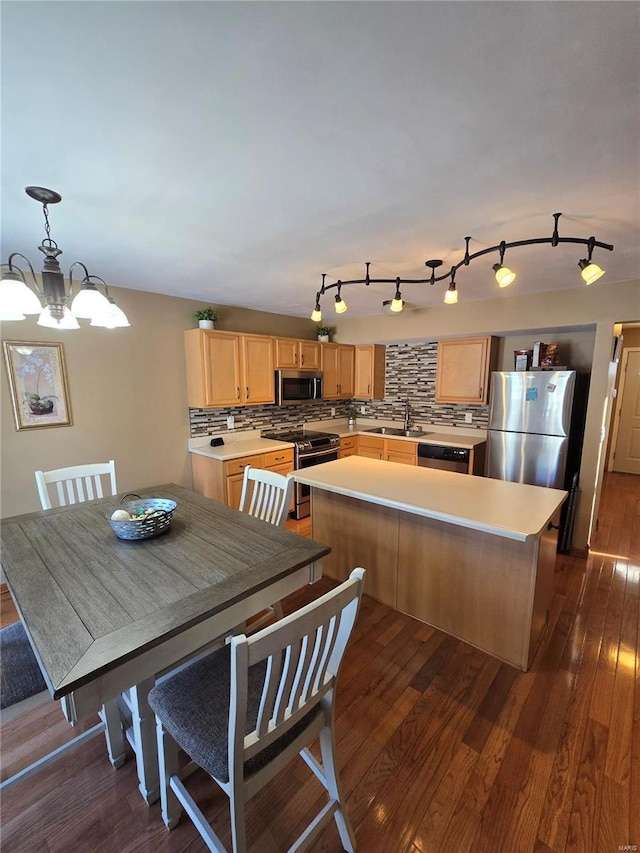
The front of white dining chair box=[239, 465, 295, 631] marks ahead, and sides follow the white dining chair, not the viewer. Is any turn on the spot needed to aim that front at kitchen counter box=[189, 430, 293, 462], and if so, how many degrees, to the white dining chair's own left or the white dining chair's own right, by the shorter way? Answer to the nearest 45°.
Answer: approximately 135° to the white dining chair's own right

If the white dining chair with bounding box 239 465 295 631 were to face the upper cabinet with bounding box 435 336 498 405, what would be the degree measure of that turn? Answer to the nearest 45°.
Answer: approximately 180°

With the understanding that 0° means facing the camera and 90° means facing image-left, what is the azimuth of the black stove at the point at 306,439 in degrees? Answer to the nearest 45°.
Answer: approximately 315°

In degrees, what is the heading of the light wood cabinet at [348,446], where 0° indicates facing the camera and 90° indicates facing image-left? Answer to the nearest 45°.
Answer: approximately 315°

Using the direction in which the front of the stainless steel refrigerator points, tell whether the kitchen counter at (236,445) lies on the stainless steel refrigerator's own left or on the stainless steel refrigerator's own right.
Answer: on the stainless steel refrigerator's own right

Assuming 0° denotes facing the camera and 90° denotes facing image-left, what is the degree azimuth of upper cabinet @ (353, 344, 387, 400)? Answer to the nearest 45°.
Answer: approximately 45°

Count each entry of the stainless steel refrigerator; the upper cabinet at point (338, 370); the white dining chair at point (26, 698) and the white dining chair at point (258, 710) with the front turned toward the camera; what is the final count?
2

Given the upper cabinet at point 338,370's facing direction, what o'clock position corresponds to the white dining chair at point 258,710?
The white dining chair is roughly at 12 o'clock from the upper cabinet.

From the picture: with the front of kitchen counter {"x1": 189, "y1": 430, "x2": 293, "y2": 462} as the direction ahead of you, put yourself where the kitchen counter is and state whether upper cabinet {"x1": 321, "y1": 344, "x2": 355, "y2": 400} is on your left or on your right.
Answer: on your left

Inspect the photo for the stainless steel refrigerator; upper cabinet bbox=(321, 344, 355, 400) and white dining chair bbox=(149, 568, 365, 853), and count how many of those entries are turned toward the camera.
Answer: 2
